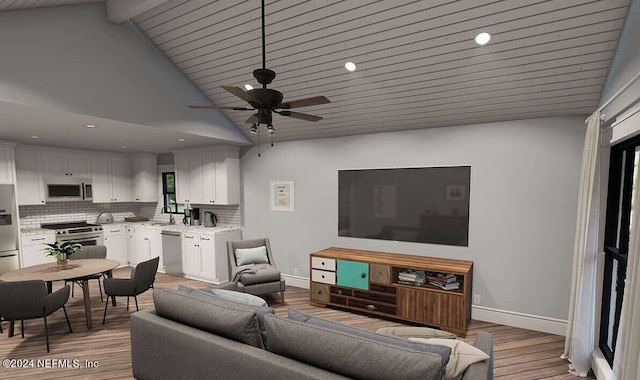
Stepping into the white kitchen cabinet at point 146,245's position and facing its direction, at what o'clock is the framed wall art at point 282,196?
The framed wall art is roughly at 9 o'clock from the white kitchen cabinet.

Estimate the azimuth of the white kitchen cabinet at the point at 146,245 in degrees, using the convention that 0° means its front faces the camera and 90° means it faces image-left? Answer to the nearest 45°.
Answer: approximately 45°

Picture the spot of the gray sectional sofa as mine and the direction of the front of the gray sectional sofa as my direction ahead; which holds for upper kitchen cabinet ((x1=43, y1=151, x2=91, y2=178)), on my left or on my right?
on my left

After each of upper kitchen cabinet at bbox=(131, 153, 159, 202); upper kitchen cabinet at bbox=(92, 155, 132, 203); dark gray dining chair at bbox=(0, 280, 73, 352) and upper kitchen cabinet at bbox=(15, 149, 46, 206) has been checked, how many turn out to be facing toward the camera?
3

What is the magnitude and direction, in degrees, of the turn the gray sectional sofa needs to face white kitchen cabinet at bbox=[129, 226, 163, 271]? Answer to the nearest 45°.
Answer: approximately 90° to its left
